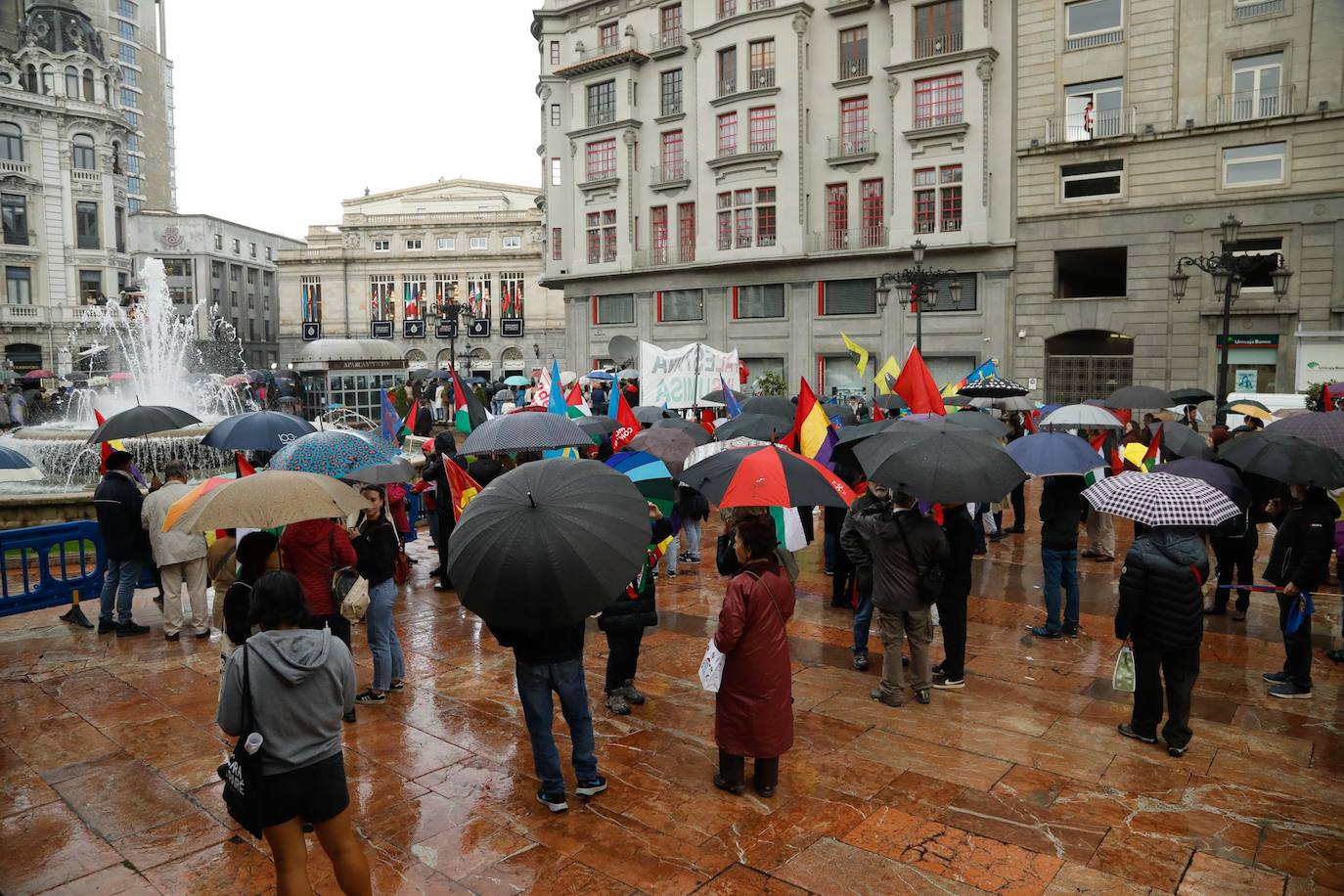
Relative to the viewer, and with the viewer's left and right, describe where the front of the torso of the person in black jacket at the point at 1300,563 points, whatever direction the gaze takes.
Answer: facing to the left of the viewer

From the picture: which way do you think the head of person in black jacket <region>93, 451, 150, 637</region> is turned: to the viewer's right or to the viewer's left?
to the viewer's right

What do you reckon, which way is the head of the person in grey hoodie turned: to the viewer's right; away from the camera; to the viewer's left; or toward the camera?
away from the camera

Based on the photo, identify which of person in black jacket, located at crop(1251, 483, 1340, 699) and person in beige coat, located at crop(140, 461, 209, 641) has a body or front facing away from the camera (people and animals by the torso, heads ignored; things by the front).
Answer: the person in beige coat

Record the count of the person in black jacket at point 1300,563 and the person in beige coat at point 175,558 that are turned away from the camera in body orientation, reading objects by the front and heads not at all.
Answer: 1

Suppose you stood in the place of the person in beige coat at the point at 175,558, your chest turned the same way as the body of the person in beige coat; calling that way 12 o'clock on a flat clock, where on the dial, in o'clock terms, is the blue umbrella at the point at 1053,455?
The blue umbrella is roughly at 4 o'clock from the person in beige coat.

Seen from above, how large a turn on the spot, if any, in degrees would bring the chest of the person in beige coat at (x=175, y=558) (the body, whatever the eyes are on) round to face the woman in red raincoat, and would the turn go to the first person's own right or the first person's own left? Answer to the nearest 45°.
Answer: approximately 135° to the first person's own right

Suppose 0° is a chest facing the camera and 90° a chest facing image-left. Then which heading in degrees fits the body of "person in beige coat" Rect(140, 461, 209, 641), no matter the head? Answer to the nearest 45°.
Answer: approximately 180°

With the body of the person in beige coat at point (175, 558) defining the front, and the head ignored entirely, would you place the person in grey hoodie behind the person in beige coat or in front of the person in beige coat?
behind

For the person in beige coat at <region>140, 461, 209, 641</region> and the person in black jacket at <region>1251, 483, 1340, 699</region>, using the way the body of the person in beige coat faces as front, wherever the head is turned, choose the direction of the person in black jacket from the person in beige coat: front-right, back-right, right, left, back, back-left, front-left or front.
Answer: back-right

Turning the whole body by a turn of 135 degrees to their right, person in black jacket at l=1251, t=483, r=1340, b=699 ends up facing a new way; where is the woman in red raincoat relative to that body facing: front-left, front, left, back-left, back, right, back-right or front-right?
back

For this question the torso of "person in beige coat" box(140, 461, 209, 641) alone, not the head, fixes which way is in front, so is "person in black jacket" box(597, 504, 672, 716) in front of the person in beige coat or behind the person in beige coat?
behind
